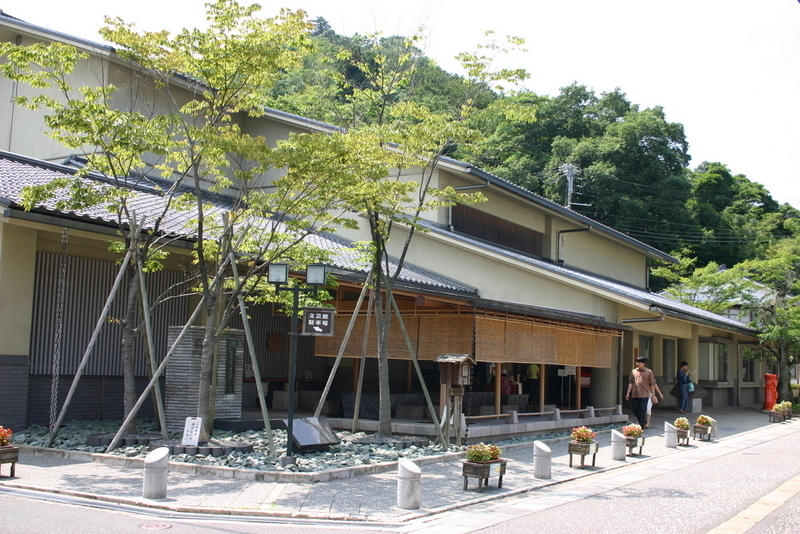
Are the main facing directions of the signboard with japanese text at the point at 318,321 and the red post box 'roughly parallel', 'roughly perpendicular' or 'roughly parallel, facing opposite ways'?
roughly parallel

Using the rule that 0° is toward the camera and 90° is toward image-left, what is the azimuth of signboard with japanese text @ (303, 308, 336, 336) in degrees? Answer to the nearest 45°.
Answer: approximately 0°

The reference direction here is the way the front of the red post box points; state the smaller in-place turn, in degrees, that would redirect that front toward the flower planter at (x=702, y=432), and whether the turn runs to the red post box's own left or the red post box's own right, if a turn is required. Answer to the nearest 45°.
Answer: approximately 45° to the red post box's own right

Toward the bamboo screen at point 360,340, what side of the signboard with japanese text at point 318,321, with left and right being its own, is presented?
back

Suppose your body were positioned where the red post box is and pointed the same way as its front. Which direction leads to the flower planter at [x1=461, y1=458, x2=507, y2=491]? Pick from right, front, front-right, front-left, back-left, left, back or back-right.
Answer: front-right

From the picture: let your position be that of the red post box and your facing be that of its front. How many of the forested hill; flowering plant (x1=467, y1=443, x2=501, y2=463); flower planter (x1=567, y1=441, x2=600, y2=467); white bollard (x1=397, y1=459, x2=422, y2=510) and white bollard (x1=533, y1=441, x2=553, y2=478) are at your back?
1

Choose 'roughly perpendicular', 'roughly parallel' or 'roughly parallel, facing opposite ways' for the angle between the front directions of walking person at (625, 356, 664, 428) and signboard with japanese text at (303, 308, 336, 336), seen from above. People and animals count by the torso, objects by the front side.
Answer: roughly parallel

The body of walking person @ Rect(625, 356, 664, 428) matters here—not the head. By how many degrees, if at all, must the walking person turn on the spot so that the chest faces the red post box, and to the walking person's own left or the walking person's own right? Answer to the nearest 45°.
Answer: approximately 180°

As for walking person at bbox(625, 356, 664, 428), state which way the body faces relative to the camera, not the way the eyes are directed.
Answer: toward the camera

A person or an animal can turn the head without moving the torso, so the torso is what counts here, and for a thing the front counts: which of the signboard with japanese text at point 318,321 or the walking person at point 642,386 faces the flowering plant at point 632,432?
the walking person

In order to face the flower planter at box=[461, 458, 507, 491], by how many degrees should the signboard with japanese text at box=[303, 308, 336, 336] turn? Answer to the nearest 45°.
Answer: approximately 45° to its left

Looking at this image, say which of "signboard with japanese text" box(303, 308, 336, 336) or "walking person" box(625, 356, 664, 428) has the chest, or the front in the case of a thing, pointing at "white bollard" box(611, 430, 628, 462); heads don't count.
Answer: the walking person

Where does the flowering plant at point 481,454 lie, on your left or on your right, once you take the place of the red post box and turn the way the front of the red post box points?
on your right

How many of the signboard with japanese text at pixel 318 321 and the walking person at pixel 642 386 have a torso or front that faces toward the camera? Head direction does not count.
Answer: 2

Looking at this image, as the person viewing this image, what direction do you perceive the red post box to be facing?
facing the viewer and to the right of the viewer
